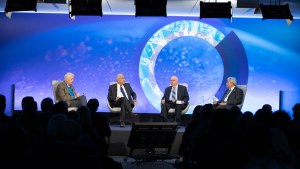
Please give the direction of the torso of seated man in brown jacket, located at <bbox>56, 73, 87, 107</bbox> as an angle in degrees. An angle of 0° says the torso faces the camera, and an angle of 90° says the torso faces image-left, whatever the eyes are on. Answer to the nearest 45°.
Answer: approximately 315°

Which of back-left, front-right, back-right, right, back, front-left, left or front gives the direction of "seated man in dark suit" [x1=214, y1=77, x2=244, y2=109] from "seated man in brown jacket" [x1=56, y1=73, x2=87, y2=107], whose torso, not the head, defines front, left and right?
front-left

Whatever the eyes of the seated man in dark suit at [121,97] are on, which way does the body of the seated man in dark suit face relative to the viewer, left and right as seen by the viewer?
facing the viewer

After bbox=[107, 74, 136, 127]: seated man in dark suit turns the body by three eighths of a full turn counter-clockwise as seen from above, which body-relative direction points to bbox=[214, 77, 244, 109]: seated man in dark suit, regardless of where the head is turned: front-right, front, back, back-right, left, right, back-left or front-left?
front-right

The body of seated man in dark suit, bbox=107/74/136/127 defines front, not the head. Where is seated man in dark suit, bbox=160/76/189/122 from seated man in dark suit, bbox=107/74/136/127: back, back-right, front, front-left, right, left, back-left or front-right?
left

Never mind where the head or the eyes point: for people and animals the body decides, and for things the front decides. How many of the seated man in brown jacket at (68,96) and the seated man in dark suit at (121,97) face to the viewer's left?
0

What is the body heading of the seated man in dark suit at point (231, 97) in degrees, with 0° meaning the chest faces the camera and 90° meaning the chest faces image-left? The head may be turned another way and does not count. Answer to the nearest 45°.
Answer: approximately 45°

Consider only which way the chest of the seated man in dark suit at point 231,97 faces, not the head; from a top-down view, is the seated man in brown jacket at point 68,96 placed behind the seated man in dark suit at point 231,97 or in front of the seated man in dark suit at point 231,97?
in front

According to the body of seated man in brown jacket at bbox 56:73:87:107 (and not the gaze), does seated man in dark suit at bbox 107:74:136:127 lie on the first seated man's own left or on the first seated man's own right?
on the first seated man's own left
